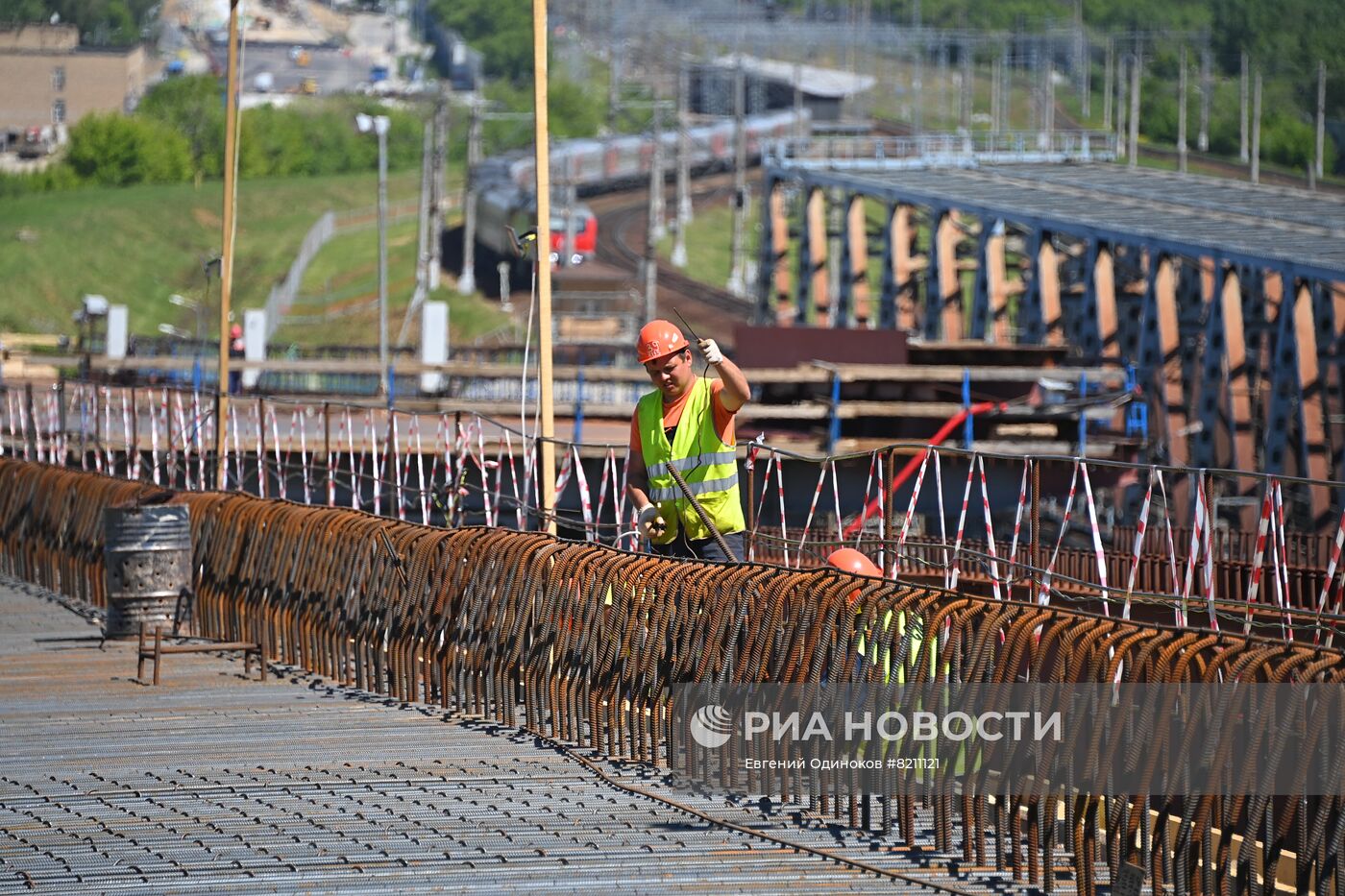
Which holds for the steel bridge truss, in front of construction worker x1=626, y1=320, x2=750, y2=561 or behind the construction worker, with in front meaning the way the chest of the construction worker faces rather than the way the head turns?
behind

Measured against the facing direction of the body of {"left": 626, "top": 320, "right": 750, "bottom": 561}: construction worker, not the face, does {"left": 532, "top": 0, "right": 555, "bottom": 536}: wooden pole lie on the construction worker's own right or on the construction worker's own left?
on the construction worker's own right

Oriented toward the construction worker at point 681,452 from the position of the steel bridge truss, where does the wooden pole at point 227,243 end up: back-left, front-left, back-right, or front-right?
front-right

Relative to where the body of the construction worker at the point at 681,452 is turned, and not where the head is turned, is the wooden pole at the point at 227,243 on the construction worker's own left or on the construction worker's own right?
on the construction worker's own right

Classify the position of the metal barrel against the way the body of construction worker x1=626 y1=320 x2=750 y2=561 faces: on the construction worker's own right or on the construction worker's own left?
on the construction worker's own right

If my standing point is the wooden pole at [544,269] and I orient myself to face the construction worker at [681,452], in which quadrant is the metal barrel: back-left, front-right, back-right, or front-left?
back-right

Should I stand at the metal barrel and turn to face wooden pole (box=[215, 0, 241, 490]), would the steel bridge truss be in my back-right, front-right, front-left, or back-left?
front-right

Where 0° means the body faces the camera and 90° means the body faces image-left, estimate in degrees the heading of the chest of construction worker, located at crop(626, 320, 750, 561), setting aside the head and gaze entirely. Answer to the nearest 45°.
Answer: approximately 45°
